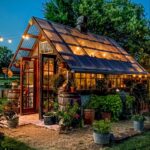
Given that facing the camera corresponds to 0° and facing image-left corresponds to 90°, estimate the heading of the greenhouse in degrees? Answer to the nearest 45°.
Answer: approximately 45°

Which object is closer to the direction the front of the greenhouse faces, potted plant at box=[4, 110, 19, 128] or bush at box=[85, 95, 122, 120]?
the potted plant

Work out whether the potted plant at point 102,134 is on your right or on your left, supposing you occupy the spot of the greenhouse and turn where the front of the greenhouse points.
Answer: on your left

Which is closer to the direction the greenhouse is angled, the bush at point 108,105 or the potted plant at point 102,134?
the potted plant

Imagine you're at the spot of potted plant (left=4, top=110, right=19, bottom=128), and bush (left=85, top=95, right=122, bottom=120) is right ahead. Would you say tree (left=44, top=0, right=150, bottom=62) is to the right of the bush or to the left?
left

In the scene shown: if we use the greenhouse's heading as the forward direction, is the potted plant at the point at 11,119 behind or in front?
in front

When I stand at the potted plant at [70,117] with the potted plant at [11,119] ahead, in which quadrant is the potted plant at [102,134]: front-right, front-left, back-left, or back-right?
back-left

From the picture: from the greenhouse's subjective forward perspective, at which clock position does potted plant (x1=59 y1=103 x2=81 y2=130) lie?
The potted plant is roughly at 10 o'clock from the greenhouse.

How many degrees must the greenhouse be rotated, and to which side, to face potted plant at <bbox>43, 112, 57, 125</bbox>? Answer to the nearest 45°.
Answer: approximately 45° to its left

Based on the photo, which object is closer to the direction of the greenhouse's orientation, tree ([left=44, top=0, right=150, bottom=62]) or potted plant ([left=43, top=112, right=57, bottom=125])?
the potted plant

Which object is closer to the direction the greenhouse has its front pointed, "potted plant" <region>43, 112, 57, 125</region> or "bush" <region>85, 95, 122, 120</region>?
the potted plant

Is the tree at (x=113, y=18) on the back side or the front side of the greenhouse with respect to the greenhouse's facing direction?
on the back side
